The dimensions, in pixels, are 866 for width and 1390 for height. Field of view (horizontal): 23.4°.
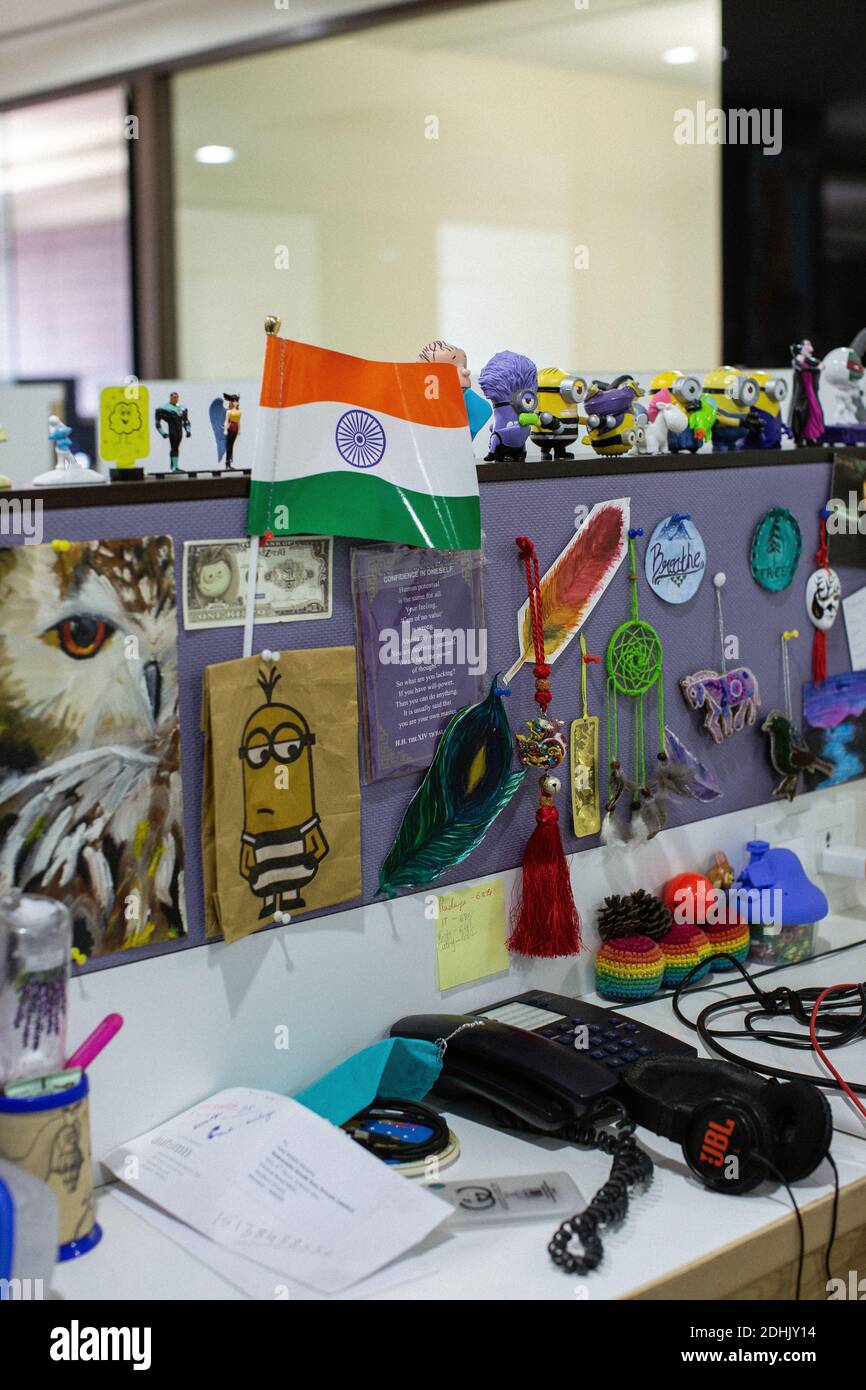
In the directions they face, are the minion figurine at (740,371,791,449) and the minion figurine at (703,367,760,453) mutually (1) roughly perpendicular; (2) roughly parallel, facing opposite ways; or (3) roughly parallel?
roughly parallel

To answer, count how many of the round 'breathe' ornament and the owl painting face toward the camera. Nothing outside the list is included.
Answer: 2

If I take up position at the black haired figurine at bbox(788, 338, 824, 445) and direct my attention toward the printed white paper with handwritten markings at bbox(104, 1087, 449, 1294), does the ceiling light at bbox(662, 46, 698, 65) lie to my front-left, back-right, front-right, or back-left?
back-right

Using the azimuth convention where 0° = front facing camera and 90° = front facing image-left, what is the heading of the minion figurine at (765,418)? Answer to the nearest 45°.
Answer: approximately 315°

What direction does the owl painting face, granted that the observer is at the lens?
facing the viewer

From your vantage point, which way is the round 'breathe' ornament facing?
toward the camera

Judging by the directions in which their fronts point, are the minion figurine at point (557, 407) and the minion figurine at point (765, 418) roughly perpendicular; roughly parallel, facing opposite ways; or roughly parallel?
roughly parallel
